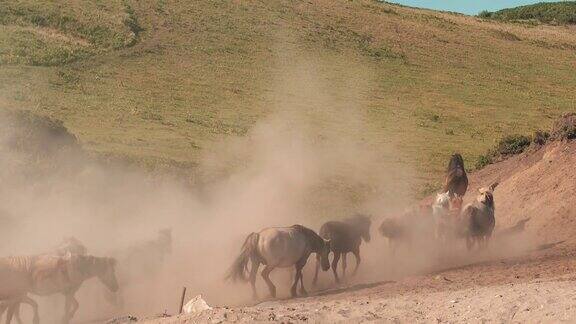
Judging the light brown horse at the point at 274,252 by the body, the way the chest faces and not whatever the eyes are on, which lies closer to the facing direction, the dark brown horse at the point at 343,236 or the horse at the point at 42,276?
the dark brown horse

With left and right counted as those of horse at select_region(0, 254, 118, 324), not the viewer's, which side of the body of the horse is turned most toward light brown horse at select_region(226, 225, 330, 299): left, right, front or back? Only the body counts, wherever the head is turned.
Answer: front

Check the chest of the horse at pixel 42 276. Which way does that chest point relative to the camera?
to the viewer's right

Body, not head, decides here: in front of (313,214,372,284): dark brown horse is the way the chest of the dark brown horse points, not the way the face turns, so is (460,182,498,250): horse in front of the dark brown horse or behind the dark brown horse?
in front

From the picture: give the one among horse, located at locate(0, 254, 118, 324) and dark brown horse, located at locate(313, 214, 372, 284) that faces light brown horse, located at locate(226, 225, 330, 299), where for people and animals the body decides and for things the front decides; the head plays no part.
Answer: the horse

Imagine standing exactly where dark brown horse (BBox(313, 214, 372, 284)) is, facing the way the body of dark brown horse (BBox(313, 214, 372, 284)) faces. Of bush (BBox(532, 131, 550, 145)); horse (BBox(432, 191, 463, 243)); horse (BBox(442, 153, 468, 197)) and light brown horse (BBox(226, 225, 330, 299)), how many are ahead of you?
3

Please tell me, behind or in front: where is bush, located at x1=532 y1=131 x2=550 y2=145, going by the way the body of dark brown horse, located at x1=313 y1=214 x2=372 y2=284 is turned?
in front

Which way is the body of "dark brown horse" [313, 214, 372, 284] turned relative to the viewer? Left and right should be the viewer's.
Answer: facing away from the viewer and to the right of the viewer

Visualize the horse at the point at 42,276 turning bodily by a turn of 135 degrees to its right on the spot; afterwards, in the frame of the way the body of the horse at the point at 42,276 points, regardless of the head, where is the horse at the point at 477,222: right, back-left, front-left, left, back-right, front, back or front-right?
back-left

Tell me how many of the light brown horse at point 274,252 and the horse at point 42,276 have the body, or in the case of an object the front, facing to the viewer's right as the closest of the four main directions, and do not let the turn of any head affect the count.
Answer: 2

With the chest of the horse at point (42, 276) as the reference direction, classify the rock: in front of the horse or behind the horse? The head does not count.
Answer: in front

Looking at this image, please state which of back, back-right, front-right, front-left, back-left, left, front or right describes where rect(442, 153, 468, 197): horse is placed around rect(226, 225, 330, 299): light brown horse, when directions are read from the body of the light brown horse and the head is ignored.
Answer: front-left

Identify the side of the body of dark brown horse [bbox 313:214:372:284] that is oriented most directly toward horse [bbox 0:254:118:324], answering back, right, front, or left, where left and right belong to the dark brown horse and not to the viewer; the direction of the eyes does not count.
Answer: back

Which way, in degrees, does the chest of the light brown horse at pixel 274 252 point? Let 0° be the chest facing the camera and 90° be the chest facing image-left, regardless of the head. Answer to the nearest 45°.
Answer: approximately 270°
